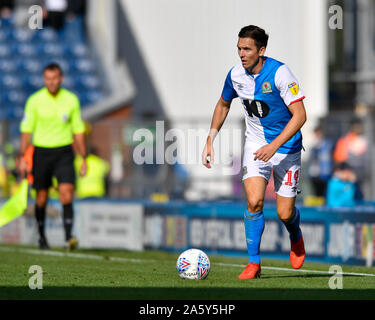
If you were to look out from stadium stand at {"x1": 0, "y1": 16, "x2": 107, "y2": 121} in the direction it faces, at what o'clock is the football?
The football is roughly at 12 o'clock from the stadium stand.

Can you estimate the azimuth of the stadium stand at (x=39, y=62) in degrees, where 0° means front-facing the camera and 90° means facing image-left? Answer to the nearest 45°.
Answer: approximately 0°

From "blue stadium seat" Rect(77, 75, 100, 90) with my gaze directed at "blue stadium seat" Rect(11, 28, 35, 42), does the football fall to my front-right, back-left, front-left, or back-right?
back-left

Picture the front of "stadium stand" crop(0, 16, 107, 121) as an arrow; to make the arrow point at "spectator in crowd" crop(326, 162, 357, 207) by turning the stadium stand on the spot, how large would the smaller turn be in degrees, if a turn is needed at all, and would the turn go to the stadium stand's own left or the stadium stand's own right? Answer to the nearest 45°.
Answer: approximately 45° to the stadium stand's own left
